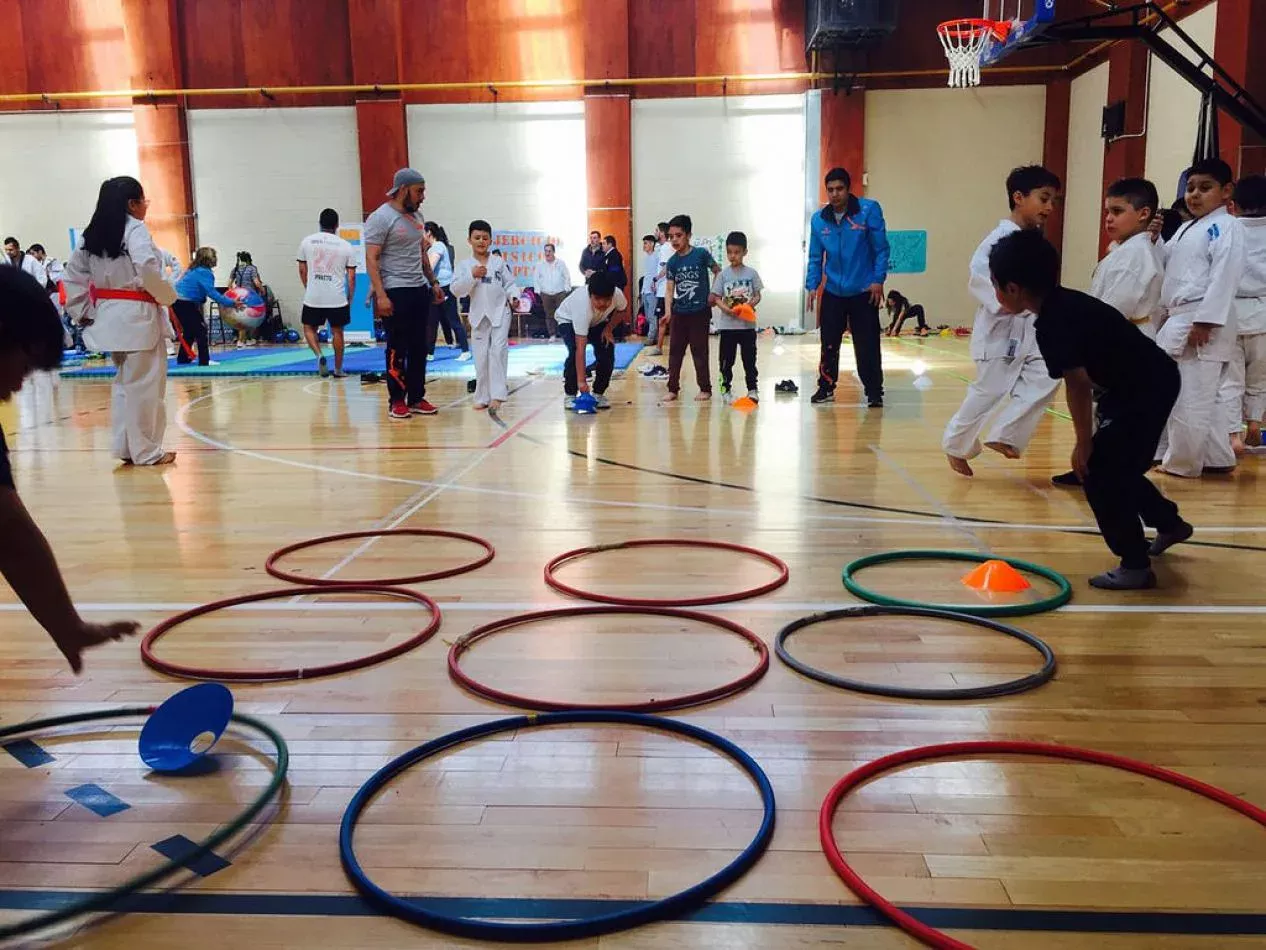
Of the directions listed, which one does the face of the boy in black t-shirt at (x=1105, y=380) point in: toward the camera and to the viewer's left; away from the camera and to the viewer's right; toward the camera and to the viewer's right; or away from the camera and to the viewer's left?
away from the camera and to the viewer's left

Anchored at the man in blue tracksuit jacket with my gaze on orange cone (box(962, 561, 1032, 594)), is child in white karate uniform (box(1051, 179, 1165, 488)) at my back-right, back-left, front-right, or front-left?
front-left

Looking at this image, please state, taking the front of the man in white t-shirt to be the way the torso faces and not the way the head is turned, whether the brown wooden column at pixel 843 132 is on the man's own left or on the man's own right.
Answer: on the man's own right

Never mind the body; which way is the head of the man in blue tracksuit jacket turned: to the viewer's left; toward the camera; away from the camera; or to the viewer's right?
toward the camera

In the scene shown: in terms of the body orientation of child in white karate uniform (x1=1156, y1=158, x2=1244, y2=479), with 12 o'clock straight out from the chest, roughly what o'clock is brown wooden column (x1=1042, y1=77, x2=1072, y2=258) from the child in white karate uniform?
The brown wooden column is roughly at 4 o'clock from the child in white karate uniform.

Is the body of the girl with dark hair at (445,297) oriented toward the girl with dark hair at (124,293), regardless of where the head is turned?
no

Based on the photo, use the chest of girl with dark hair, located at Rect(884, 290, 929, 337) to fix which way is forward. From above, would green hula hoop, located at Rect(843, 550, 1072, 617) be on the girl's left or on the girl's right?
on the girl's left

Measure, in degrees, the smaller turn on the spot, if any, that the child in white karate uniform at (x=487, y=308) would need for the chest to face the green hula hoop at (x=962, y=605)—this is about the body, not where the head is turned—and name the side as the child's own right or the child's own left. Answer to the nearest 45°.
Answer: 0° — they already face it

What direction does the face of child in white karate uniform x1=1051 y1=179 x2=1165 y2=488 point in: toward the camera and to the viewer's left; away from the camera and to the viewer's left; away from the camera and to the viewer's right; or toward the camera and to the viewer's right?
toward the camera and to the viewer's left

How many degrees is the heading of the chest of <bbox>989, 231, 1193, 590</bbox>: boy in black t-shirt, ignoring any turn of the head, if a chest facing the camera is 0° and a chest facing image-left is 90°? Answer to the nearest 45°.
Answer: approximately 90°

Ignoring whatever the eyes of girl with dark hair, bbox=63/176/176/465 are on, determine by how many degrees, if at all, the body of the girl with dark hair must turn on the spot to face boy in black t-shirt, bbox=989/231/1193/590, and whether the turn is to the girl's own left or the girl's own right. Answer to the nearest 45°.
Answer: approximately 90° to the girl's own right

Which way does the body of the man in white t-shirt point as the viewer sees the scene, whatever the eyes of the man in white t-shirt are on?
away from the camera

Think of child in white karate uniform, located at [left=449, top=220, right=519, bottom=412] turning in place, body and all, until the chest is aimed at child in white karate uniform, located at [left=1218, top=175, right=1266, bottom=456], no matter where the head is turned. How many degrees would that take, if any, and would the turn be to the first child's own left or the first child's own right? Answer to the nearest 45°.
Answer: approximately 45° to the first child's own left

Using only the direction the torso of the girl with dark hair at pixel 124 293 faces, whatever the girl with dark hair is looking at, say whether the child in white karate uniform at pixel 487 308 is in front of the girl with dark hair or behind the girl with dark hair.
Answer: in front
